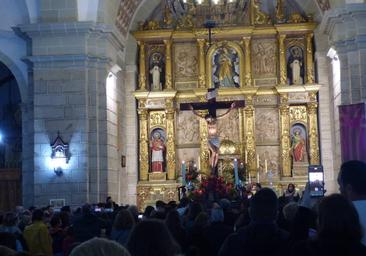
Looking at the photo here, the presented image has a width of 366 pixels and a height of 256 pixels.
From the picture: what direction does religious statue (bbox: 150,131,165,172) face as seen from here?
toward the camera

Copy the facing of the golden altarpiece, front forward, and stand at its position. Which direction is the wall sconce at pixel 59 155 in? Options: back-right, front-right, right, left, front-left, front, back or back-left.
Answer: front-right

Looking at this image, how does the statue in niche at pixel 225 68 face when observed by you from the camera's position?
facing the viewer

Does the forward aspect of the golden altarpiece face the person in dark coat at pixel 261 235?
yes

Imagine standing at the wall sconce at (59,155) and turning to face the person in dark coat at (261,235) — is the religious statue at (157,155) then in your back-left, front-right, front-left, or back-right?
back-left

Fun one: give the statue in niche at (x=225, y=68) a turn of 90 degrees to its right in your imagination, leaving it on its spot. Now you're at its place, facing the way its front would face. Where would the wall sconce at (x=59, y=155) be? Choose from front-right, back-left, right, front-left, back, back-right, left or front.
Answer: front-left

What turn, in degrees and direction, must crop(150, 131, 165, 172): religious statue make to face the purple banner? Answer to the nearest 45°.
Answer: approximately 45° to its left

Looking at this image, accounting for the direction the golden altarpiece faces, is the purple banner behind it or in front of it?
in front

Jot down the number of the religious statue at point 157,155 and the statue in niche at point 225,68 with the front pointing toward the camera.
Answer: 2

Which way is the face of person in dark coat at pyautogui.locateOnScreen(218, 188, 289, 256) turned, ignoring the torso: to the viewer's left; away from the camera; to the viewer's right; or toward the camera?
away from the camera

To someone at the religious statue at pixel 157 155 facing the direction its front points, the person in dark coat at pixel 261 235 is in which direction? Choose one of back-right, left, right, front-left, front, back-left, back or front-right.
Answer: front

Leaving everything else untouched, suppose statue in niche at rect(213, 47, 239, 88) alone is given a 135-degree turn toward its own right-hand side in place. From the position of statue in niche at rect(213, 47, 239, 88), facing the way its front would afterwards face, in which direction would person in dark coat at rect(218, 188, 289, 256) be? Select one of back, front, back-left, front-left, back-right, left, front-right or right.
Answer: back-left
